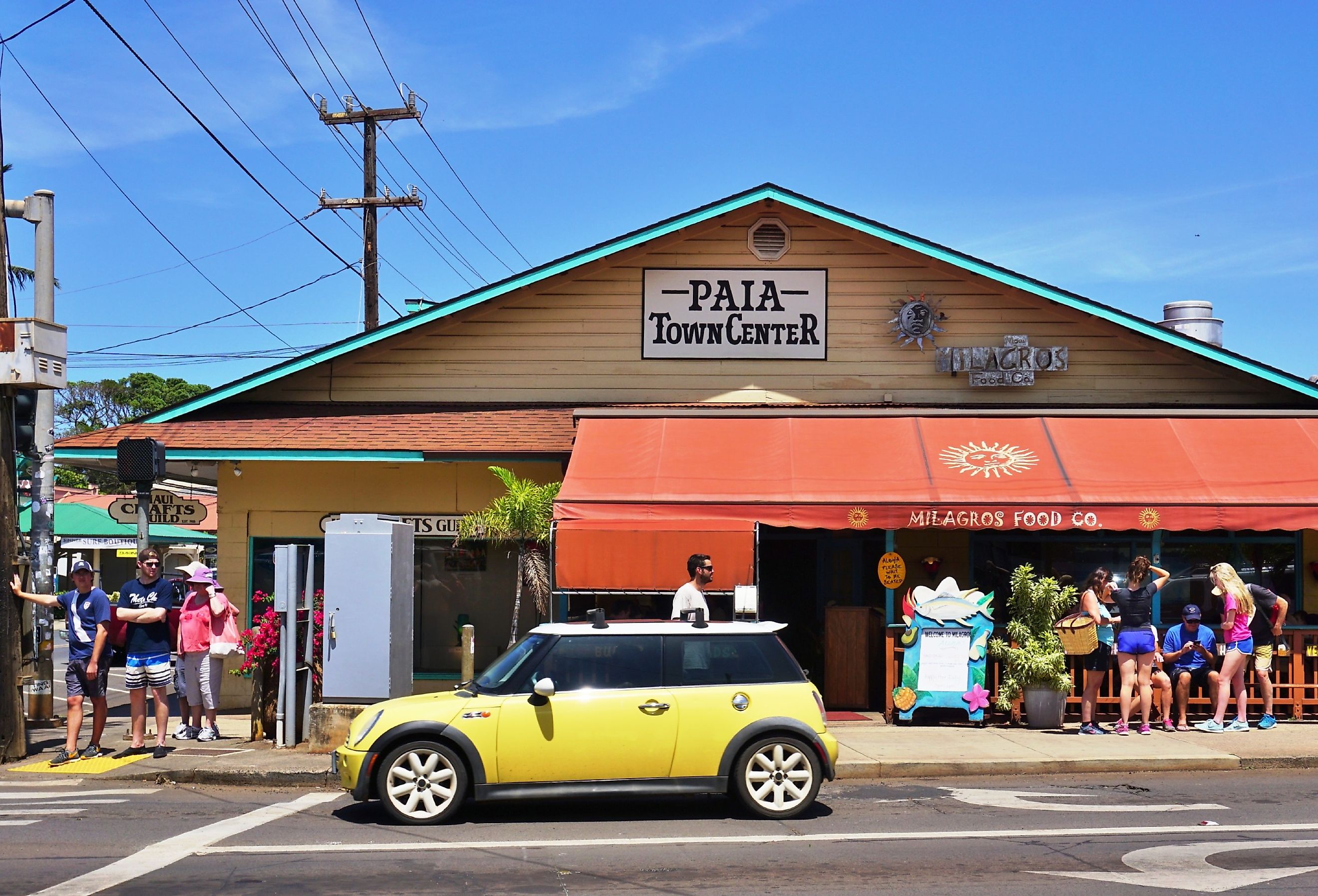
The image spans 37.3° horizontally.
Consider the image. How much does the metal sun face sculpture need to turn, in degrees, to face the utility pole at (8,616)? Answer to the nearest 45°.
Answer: approximately 45° to its right

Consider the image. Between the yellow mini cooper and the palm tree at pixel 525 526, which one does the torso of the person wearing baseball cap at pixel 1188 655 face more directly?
the yellow mini cooper

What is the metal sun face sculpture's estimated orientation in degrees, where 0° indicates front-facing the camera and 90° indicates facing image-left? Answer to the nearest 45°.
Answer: approximately 0°

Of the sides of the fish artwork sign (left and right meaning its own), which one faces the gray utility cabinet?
right

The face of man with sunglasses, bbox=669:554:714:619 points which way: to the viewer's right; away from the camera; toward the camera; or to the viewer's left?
to the viewer's right

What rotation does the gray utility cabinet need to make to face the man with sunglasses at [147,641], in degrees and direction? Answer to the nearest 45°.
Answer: approximately 90° to its right
